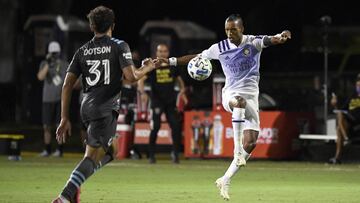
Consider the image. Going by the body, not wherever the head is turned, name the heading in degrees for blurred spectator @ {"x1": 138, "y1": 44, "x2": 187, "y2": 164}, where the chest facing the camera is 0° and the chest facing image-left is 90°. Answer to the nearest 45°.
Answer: approximately 0°

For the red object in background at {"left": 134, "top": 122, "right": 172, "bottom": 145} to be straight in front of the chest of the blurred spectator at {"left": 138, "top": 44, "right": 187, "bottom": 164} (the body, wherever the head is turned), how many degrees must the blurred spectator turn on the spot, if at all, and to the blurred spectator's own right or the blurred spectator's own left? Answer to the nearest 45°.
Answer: approximately 180°

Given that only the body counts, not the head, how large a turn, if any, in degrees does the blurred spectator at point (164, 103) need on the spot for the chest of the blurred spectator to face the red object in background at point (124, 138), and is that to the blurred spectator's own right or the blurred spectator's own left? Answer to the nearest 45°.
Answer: approximately 135° to the blurred spectator's own right

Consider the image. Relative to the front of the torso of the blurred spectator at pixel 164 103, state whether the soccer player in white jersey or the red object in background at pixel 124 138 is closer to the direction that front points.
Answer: the soccer player in white jersey

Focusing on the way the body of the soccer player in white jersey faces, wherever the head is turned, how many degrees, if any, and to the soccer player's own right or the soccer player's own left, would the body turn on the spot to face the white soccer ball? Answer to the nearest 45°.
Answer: approximately 90° to the soccer player's own right

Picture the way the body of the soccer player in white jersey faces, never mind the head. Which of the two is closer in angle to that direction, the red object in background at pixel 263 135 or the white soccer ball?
the white soccer ball

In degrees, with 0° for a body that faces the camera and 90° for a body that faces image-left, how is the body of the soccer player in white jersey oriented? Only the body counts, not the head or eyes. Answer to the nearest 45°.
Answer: approximately 0°

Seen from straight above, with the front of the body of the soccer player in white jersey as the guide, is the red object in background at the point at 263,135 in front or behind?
behind

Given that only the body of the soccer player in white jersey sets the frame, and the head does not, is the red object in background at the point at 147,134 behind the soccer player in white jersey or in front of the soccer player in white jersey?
behind

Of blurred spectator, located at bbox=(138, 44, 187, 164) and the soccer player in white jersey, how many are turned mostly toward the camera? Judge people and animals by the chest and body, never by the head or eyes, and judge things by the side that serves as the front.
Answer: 2
